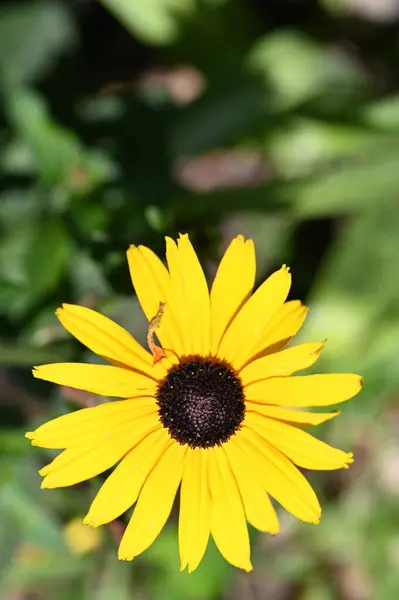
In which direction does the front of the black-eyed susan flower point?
toward the camera
